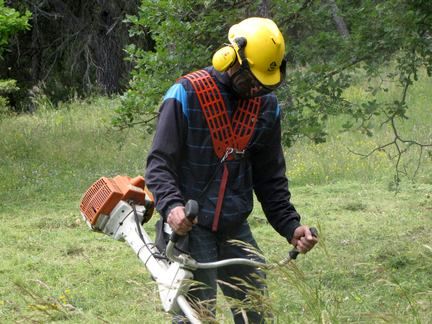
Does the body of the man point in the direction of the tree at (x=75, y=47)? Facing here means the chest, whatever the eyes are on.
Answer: no

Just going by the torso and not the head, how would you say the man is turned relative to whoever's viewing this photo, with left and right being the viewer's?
facing the viewer and to the right of the viewer
